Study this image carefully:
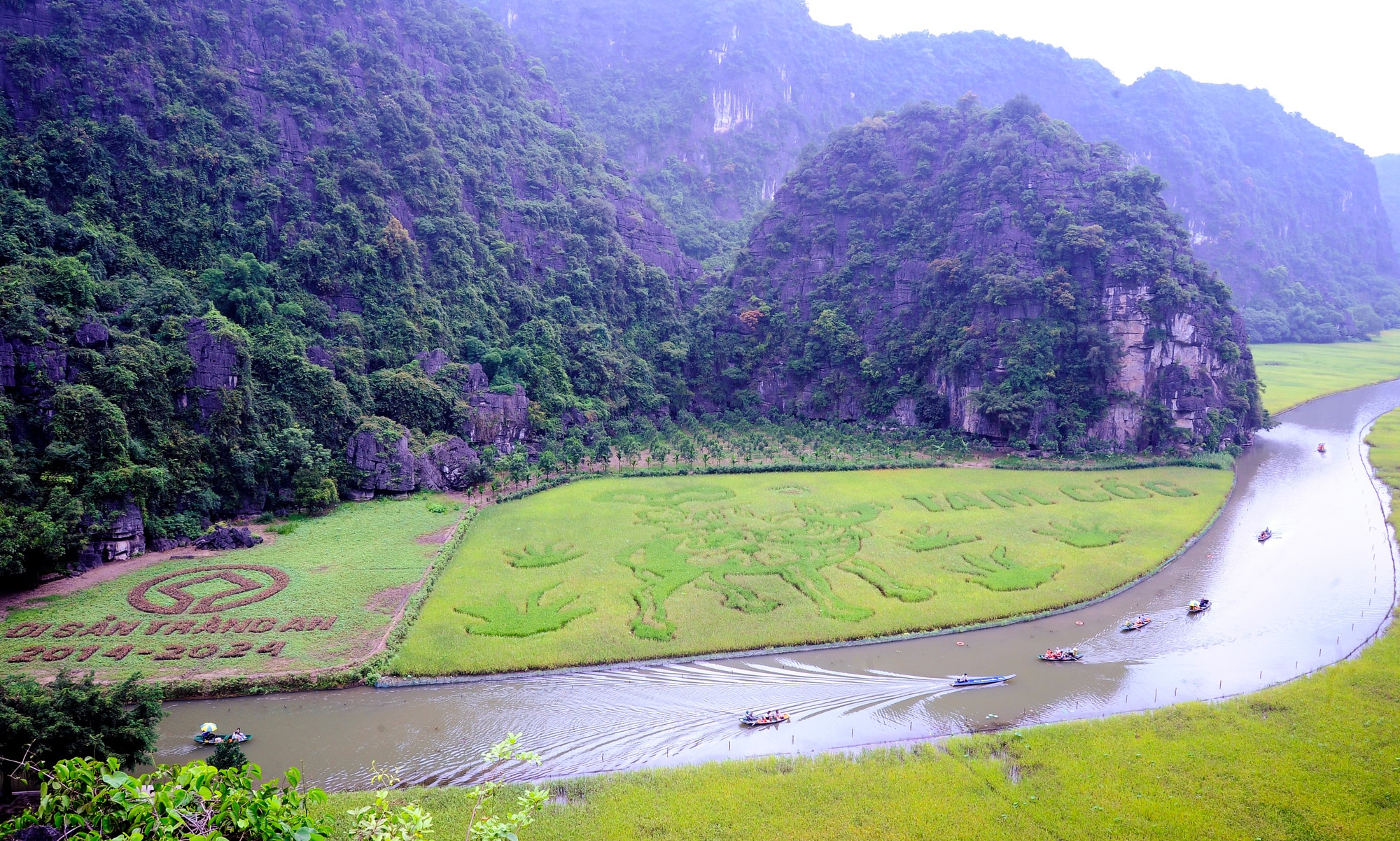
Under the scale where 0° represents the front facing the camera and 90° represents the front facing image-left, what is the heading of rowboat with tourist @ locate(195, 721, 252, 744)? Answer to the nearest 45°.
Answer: approximately 270°

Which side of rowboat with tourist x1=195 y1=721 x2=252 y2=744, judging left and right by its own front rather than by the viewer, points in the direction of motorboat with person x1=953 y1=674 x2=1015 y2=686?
front

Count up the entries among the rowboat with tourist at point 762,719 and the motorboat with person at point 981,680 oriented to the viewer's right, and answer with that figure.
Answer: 2

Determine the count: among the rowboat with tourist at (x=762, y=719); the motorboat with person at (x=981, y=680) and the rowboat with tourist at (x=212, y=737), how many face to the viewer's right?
3

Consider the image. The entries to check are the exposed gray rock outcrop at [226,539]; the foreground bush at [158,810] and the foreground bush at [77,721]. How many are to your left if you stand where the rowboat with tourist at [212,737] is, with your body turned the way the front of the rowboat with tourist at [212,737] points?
1

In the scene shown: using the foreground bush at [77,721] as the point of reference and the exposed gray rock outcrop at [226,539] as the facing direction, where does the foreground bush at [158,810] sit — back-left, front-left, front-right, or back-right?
back-right

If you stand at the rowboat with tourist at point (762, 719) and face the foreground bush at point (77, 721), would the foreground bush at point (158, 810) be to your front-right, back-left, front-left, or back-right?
front-left

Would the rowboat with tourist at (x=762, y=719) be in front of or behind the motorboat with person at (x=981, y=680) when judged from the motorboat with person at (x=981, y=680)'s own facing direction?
behind

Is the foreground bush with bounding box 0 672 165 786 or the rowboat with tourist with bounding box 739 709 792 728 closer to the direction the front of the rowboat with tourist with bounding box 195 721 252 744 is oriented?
the rowboat with tourist

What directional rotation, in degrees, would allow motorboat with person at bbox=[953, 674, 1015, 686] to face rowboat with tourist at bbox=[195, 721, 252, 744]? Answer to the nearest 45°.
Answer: approximately 135° to its right

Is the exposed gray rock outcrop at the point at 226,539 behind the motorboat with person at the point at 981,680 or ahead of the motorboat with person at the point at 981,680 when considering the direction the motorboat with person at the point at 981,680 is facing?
behind

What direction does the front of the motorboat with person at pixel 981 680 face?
to the viewer's right

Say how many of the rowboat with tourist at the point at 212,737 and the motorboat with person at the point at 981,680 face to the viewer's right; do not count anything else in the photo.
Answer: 2

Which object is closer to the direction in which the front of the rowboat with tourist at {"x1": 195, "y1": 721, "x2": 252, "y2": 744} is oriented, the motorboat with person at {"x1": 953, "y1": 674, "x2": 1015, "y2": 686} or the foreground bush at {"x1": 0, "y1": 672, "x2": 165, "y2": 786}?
the motorboat with person

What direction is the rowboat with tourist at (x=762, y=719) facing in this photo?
to the viewer's right
